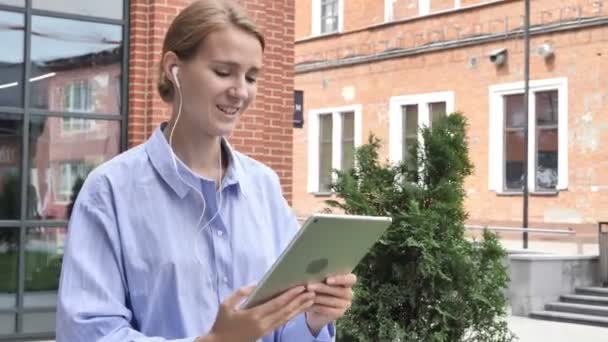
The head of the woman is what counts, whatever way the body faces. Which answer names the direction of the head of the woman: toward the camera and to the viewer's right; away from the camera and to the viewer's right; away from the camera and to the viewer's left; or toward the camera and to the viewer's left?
toward the camera and to the viewer's right

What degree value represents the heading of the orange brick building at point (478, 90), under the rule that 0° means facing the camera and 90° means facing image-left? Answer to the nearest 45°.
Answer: approximately 45°

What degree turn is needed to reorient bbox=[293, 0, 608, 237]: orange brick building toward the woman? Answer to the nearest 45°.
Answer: approximately 45° to its left

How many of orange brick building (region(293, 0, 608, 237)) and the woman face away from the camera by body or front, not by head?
0

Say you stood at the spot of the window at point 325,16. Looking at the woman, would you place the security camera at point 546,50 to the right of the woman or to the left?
left

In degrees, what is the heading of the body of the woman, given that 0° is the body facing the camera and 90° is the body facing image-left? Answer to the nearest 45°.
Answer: approximately 315°
